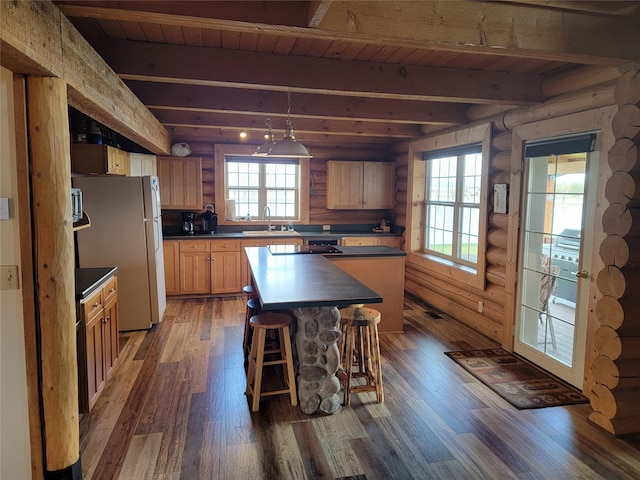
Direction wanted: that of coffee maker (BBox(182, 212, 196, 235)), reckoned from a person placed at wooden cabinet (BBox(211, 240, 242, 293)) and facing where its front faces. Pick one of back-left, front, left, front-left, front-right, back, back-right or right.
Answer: back-right

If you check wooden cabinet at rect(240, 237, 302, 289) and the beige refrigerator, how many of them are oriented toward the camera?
1

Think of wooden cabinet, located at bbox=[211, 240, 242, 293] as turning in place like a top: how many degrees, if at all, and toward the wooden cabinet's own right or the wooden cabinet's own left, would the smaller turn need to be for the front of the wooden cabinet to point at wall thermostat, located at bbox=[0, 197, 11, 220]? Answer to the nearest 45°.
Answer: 0° — it already faces it

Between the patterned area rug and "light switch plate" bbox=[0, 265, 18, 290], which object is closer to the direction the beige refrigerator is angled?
the patterned area rug

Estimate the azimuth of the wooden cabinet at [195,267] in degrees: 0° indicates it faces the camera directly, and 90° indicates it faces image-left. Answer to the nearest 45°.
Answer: approximately 0°

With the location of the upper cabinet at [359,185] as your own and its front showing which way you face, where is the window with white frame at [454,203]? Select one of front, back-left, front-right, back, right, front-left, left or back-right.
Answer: front-left

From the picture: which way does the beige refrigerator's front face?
to the viewer's right

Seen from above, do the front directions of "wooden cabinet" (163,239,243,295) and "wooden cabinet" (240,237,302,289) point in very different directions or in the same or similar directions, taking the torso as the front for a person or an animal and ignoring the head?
same or similar directions

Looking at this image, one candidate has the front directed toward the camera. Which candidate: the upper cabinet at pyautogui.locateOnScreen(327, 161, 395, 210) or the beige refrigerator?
the upper cabinet

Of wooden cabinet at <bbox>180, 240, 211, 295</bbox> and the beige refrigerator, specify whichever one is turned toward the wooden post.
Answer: the wooden cabinet

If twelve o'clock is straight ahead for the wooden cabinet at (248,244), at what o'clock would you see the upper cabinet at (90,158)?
The upper cabinet is roughly at 1 o'clock from the wooden cabinet.

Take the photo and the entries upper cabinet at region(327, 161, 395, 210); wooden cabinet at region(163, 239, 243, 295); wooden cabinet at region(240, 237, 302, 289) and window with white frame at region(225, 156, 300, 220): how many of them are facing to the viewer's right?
0

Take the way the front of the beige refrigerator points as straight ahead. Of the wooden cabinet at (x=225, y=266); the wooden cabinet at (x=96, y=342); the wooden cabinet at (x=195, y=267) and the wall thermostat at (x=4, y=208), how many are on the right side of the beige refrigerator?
2

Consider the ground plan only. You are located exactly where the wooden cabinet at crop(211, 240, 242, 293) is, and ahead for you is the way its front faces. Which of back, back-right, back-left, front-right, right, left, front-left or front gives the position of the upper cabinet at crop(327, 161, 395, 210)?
left

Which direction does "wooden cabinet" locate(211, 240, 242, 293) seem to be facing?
toward the camera

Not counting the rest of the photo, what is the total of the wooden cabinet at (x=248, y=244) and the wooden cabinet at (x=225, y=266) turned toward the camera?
2

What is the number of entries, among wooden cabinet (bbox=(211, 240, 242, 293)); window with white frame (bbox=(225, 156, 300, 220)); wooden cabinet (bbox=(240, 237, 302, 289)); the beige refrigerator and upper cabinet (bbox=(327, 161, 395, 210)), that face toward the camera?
4

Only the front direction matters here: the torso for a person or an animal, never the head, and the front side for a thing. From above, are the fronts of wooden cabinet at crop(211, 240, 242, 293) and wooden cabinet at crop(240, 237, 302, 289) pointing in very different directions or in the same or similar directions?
same or similar directions
